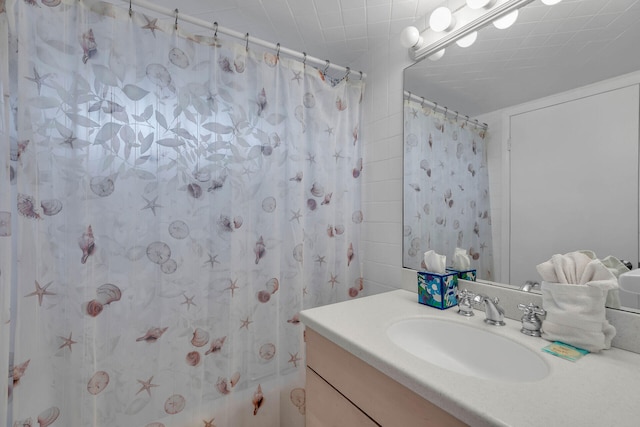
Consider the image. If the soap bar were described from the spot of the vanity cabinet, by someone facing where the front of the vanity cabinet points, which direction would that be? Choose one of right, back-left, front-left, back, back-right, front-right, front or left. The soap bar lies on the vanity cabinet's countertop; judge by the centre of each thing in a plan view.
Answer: back-left

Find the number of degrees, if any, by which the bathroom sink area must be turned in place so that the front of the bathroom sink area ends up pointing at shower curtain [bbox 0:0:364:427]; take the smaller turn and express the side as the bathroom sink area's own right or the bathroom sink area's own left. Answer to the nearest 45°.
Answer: approximately 45° to the bathroom sink area's own right

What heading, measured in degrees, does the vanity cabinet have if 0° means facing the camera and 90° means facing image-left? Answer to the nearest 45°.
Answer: approximately 45°

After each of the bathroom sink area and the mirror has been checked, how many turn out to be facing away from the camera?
0

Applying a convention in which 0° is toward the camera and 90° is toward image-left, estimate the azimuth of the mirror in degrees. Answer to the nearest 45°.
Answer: approximately 45°

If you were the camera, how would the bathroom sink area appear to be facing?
facing the viewer and to the left of the viewer
